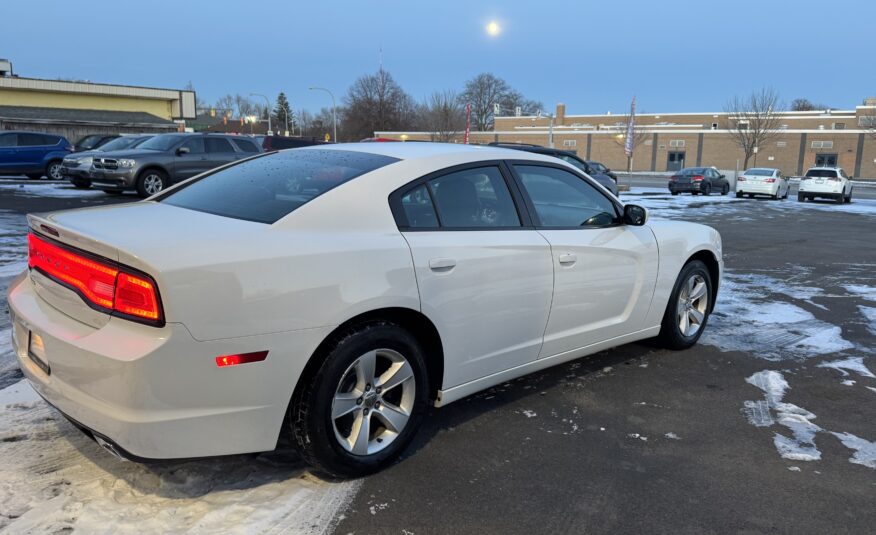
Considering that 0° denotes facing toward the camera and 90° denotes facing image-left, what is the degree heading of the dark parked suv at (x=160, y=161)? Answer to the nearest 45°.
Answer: approximately 45°

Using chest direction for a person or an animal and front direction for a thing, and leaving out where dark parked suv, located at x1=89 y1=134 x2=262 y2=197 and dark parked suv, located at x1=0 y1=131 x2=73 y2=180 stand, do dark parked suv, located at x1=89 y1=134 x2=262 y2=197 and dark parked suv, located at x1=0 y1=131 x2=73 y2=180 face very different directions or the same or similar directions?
same or similar directions

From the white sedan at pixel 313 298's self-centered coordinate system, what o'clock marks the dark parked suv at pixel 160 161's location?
The dark parked suv is roughly at 10 o'clock from the white sedan.

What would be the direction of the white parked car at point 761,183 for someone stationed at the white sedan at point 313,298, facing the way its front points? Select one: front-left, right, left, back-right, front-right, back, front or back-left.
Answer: front

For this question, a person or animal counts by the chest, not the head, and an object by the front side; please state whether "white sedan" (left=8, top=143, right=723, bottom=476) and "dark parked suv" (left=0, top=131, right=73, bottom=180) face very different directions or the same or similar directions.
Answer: very different directions

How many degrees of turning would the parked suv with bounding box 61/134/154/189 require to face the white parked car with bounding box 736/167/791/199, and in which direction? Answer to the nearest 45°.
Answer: approximately 135° to its left

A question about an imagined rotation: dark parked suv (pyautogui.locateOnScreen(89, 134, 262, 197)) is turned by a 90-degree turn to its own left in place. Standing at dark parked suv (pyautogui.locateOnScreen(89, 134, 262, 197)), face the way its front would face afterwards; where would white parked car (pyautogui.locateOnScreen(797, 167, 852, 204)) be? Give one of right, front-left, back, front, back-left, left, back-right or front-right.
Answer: front-left

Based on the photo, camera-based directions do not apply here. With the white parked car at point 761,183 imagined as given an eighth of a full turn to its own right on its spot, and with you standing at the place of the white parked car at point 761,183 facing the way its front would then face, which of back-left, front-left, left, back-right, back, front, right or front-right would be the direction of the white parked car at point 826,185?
front

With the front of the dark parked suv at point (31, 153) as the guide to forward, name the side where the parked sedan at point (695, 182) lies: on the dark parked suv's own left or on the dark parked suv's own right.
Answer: on the dark parked suv's own left

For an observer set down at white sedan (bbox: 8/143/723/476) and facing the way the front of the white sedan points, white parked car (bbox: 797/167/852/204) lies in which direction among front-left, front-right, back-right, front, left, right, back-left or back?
front

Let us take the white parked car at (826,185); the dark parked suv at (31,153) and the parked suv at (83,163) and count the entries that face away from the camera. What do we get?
1

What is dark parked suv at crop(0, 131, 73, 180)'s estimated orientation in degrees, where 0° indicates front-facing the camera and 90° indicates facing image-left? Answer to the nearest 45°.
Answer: approximately 45°

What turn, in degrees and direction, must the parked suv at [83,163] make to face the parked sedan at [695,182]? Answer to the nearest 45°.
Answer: approximately 135° to its left

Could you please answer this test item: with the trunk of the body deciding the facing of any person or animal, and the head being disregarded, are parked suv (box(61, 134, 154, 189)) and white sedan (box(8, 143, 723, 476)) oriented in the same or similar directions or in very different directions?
very different directions

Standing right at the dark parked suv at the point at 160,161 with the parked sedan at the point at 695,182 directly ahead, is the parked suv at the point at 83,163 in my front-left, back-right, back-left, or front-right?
back-left

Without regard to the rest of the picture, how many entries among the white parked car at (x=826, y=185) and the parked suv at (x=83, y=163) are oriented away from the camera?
1

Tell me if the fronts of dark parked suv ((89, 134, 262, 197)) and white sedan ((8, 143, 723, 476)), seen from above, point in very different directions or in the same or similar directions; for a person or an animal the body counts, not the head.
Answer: very different directions
